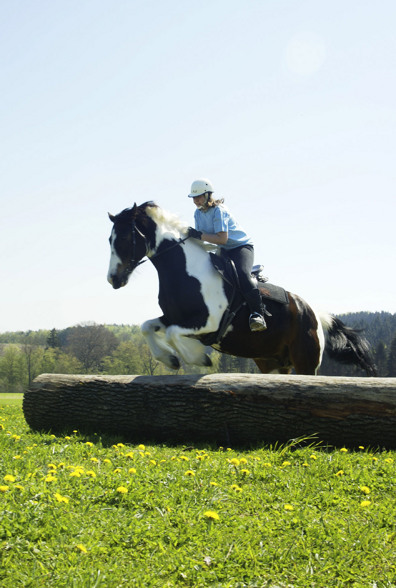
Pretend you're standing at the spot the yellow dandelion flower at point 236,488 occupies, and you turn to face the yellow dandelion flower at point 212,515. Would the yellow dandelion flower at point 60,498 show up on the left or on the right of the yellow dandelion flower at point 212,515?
right

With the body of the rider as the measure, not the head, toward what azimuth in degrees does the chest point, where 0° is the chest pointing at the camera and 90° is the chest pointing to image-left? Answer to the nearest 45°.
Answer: approximately 45°

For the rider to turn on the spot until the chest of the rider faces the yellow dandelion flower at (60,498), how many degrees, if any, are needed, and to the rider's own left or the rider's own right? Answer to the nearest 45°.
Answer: approximately 45° to the rider's own left

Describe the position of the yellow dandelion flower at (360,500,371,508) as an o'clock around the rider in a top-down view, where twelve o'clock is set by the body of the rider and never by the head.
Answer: The yellow dandelion flower is roughly at 10 o'clock from the rider.

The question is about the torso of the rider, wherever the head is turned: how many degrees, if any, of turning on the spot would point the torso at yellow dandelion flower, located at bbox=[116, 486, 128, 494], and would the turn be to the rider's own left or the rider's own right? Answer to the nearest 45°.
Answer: approximately 45° to the rider's own left
